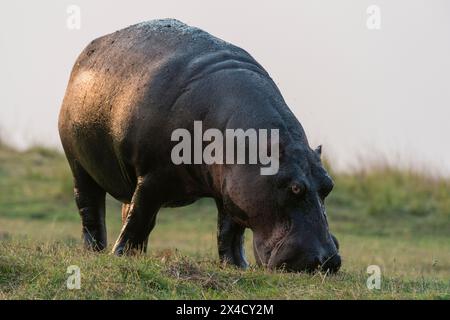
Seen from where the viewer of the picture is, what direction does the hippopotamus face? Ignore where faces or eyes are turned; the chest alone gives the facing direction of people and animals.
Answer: facing the viewer and to the right of the viewer
